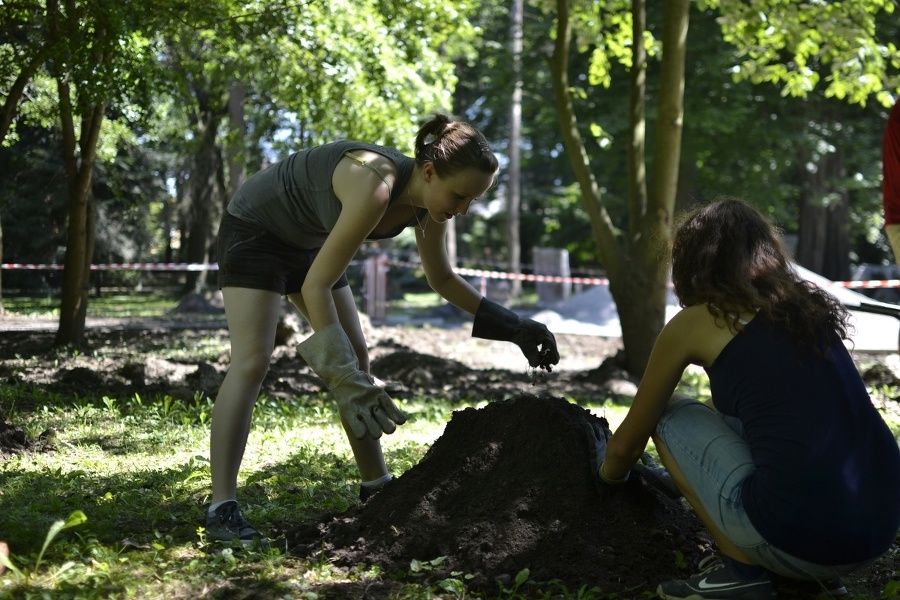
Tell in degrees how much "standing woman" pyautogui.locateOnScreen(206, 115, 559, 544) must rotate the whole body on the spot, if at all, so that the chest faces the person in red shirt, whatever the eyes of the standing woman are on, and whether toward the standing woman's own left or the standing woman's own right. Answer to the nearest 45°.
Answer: approximately 45° to the standing woman's own left

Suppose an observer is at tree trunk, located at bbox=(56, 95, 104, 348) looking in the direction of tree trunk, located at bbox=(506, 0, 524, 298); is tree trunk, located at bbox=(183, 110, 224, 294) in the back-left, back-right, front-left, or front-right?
front-left

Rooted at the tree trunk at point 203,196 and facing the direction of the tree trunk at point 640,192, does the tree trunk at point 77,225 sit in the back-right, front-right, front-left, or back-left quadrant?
front-right

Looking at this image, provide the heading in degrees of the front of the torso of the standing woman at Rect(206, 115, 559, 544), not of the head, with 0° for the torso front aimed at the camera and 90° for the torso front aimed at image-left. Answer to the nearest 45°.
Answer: approximately 270°

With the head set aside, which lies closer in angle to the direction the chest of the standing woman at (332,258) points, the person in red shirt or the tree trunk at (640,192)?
the person in red shirt
